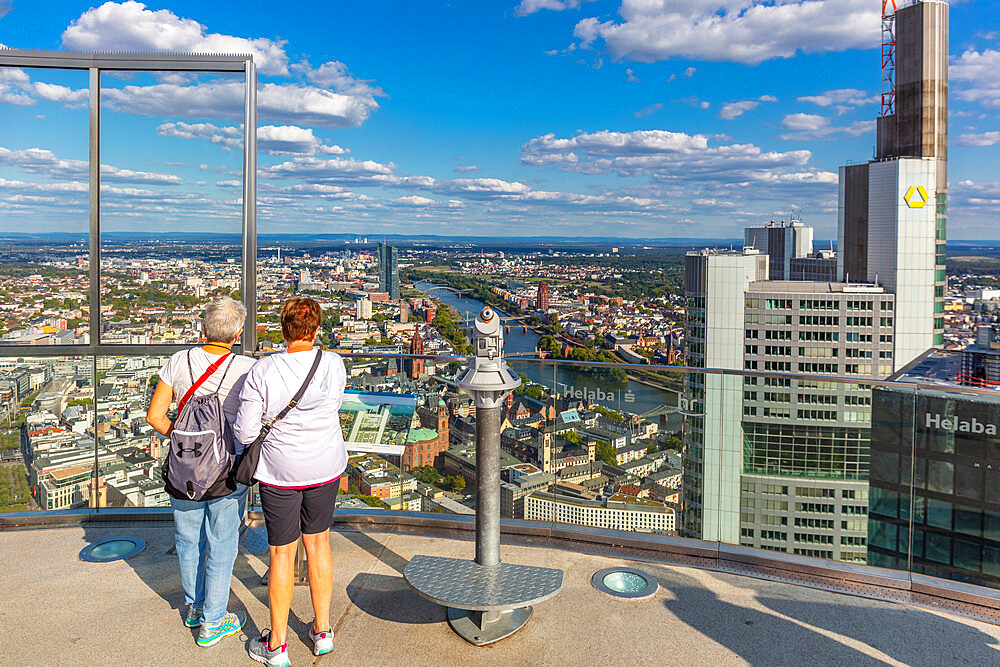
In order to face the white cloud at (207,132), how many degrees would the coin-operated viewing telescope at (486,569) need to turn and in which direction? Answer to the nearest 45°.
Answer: approximately 45° to its left

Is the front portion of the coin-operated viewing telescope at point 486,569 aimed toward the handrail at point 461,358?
yes

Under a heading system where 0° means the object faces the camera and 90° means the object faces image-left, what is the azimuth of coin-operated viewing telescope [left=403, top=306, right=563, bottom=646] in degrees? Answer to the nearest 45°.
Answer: approximately 180°

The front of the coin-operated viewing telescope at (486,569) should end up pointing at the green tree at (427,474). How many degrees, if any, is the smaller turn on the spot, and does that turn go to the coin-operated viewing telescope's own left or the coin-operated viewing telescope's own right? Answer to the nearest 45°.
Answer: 0° — it already faces it

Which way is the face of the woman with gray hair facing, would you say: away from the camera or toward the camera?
away from the camera

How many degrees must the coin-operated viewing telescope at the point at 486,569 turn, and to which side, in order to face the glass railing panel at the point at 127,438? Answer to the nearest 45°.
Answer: approximately 45° to its left

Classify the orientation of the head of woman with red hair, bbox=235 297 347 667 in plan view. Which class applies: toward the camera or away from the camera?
away from the camera
